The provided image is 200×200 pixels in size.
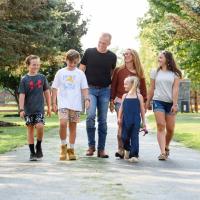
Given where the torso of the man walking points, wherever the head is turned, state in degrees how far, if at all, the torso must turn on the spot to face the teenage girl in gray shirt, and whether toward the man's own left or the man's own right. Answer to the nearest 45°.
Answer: approximately 90° to the man's own left

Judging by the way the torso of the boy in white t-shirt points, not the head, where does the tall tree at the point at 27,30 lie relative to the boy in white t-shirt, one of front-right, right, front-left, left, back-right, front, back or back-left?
back

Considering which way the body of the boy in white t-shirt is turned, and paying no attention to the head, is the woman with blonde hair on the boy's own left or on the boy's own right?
on the boy's own left

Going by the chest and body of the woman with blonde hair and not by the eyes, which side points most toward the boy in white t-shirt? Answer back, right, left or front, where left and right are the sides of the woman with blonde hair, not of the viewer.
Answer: right
